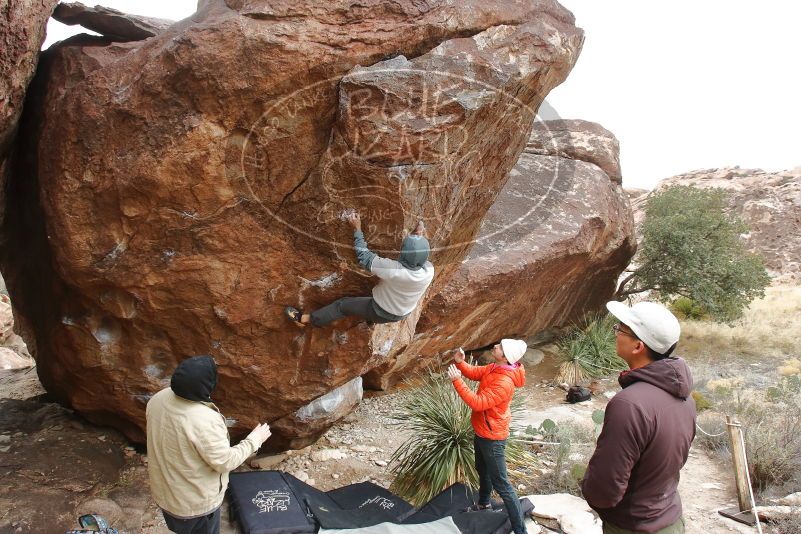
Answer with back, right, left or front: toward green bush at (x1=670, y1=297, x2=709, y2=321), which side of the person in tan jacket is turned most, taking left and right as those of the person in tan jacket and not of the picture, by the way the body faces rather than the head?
front

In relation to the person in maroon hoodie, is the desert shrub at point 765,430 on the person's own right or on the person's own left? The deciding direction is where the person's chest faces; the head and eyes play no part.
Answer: on the person's own right

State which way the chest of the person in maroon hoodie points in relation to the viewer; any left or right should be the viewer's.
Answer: facing away from the viewer and to the left of the viewer

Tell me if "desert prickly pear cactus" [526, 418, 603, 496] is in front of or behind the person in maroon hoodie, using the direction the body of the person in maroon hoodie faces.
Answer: in front

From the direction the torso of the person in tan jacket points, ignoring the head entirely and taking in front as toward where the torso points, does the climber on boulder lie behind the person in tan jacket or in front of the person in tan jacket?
in front

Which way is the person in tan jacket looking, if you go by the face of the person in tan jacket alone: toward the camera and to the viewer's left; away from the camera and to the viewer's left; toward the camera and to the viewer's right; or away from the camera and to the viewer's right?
away from the camera and to the viewer's right

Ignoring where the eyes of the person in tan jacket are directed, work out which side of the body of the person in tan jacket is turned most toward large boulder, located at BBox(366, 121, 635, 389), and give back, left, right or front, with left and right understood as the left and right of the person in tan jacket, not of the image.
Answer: front

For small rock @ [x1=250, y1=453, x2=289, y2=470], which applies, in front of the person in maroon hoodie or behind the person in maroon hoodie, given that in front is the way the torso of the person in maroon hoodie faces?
in front

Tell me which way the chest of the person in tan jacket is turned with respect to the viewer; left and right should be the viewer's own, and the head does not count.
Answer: facing away from the viewer and to the right of the viewer

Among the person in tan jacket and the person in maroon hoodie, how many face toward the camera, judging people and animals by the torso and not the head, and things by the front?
0
